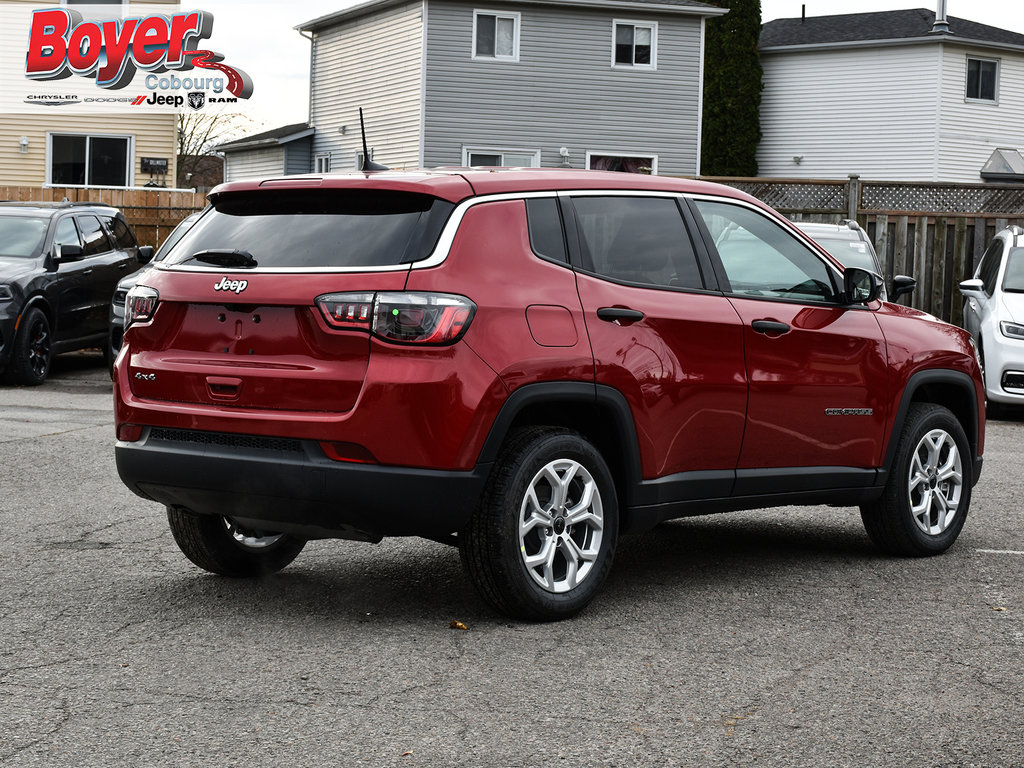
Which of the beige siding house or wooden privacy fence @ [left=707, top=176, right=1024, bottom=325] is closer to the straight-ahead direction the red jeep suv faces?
the wooden privacy fence

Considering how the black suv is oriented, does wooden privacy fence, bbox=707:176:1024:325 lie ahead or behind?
behind

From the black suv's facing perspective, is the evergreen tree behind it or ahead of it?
behind

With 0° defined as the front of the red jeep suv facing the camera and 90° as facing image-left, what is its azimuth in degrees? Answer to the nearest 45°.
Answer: approximately 225°

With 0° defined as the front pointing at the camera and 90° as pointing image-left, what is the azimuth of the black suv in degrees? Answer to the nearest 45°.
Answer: approximately 45°

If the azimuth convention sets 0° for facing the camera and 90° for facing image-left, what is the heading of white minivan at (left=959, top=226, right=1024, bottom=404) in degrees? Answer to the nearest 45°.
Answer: approximately 0°

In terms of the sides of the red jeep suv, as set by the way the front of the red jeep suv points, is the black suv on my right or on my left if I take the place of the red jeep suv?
on my left

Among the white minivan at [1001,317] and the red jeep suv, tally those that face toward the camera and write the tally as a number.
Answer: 1

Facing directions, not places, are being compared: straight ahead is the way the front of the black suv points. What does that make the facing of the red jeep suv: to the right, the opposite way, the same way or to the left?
the opposite way

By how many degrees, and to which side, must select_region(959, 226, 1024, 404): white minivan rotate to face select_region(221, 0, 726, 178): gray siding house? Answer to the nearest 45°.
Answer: approximately 135° to its right
